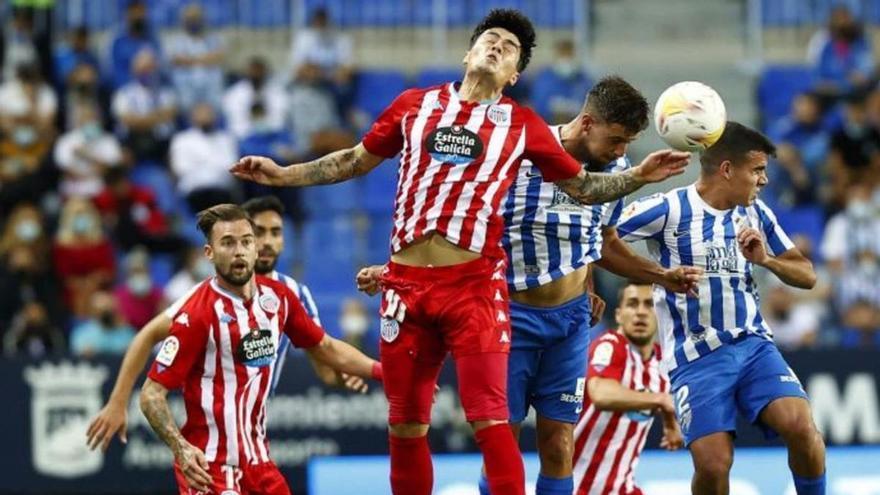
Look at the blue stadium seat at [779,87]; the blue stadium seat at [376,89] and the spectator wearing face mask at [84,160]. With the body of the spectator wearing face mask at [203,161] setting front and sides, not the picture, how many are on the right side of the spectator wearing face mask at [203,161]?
1

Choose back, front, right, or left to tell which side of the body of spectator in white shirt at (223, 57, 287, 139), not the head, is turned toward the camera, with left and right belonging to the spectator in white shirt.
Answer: front

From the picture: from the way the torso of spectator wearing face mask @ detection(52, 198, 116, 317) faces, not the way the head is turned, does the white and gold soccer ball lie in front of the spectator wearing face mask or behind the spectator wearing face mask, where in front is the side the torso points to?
in front

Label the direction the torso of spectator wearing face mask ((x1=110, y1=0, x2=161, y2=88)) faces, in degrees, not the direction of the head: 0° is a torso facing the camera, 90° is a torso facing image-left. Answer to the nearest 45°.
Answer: approximately 0°

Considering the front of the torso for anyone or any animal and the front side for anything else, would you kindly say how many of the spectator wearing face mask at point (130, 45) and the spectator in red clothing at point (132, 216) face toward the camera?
2

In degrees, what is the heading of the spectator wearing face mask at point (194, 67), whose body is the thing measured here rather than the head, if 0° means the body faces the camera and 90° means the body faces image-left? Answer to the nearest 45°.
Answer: approximately 0°

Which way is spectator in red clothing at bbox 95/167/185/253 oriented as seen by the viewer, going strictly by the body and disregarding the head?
toward the camera

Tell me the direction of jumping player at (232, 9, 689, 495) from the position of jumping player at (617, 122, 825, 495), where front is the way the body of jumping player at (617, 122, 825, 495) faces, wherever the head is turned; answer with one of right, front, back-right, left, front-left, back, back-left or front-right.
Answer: right

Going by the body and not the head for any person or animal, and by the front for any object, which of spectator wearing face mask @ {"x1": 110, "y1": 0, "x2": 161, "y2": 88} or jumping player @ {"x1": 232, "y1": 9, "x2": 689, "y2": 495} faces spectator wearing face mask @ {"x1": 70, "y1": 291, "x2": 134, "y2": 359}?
spectator wearing face mask @ {"x1": 110, "y1": 0, "x2": 161, "y2": 88}

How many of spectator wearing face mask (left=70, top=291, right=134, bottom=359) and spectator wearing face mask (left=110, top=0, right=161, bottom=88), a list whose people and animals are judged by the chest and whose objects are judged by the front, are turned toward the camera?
2

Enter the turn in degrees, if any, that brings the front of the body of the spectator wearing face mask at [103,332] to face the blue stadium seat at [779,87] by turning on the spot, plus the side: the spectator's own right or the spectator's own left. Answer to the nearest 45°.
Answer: approximately 90° to the spectator's own left

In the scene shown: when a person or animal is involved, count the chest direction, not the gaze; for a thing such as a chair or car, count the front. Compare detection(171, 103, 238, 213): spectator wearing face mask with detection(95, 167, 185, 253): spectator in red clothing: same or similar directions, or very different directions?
same or similar directions

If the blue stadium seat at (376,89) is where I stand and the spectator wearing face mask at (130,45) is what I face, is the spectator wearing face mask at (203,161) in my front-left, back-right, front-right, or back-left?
front-left
